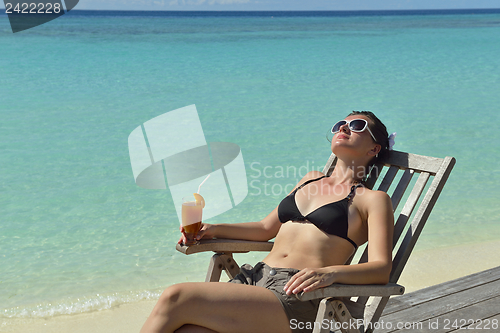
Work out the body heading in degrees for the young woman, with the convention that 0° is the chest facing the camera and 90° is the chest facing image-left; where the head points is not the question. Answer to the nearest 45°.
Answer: approximately 45°

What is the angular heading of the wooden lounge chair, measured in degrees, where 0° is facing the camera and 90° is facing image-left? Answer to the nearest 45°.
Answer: approximately 45°

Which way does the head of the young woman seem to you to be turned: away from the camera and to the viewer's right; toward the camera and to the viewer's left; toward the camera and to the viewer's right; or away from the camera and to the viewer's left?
toward the camera and to the viewer's left
